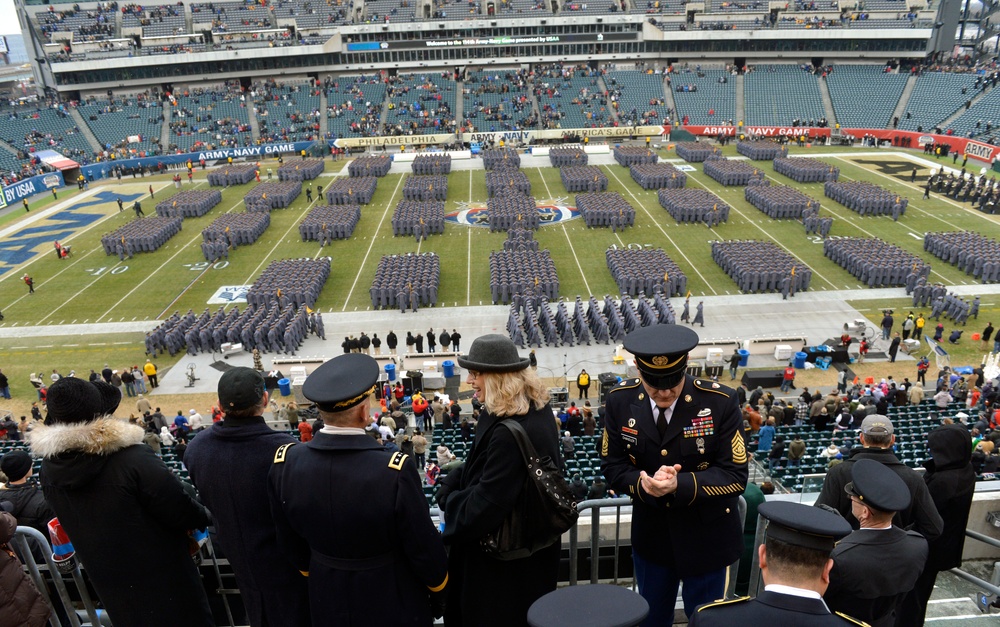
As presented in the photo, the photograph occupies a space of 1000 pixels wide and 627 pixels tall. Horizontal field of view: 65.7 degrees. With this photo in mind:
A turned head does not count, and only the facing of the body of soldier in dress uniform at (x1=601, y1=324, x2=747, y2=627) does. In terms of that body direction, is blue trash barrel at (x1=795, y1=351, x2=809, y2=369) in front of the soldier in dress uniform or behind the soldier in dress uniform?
behind

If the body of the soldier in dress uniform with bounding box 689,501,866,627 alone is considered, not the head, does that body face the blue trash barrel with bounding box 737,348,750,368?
yes

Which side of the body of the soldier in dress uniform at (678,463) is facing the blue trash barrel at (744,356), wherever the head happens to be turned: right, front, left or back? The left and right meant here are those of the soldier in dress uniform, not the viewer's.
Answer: back

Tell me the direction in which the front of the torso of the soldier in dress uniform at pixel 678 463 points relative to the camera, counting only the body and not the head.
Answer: toward the camera

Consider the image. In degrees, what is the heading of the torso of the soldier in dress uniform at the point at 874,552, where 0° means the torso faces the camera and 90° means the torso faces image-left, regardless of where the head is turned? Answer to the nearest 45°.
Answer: approximately 135°

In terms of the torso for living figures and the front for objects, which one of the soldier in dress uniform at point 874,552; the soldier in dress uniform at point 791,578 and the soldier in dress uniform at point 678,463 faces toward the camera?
the soldier in dress uniform at point 678,463

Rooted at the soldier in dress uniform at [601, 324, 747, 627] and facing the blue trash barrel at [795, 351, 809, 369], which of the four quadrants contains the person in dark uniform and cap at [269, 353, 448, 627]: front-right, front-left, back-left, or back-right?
back-left

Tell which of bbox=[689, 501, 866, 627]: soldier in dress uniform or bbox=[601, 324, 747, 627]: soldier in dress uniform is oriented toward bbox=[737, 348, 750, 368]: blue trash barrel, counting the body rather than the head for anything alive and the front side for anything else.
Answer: bbox=[689, 501, 866, 627]: soldier in dress uniform

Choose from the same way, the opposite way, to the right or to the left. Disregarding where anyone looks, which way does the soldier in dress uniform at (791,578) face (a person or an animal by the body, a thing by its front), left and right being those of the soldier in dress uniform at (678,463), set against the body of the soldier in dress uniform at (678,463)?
the opposite way

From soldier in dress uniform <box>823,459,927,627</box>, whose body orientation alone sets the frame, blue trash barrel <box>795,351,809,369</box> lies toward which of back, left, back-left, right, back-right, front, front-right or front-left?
front-right

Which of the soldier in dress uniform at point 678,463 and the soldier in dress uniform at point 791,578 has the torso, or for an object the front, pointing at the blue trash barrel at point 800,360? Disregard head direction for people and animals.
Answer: the soldier in dress uniform at point 791,578

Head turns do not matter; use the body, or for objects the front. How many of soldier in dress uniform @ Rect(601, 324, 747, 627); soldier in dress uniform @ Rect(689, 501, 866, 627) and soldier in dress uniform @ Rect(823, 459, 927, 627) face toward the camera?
1

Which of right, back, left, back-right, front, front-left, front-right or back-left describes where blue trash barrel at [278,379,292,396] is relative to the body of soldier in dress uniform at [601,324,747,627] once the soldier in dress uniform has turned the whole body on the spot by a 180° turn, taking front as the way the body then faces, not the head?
front-left

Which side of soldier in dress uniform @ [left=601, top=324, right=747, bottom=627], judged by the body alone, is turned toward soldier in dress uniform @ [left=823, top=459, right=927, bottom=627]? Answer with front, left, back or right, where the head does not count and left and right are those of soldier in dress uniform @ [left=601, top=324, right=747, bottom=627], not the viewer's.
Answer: left

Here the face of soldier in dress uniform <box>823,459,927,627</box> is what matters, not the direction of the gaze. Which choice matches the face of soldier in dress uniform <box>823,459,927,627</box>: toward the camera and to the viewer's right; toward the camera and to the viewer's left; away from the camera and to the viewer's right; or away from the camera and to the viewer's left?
away from the camera and to the viewer's left

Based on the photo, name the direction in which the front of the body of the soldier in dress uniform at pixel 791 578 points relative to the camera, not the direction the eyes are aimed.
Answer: away from the camera

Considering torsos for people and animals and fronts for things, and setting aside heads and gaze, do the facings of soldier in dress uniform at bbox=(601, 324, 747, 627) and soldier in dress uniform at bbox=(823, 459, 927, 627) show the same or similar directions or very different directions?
very different directions
